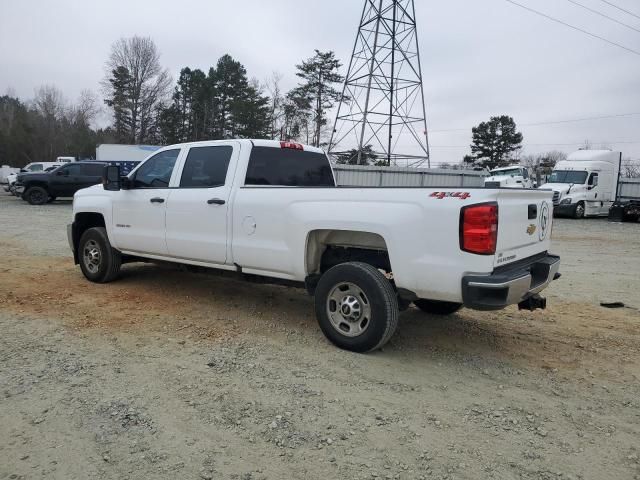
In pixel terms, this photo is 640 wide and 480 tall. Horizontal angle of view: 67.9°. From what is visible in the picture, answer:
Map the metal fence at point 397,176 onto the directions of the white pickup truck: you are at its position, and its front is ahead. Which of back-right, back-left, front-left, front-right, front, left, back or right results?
front-right

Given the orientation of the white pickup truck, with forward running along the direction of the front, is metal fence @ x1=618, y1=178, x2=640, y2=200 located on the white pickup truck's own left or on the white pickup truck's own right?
on the white pickup truck's own right

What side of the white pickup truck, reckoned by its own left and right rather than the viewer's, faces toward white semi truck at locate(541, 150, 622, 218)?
right

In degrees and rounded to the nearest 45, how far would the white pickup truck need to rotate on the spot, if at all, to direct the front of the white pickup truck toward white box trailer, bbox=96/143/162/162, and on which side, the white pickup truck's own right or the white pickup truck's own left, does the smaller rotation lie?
0° — it already faces it

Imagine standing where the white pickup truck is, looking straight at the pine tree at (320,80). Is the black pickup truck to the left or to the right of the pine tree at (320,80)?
left

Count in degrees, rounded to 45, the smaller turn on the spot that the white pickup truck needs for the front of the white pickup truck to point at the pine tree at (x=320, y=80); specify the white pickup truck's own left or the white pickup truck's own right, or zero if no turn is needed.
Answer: approximately 45° to the white pickup truck's own right

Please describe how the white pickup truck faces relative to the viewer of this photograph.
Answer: facing away from the viewer and to the left of the viewer

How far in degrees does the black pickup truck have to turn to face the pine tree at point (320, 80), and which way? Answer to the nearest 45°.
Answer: approximately 135° to its right

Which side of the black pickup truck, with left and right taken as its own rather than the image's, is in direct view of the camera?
left

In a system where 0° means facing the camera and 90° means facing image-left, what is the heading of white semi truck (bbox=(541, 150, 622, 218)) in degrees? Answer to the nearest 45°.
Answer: approximately 45°

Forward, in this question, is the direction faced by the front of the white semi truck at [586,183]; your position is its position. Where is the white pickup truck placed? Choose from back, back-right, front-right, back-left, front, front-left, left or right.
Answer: front-left

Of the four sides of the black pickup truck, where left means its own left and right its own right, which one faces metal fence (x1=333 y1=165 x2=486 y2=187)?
back
